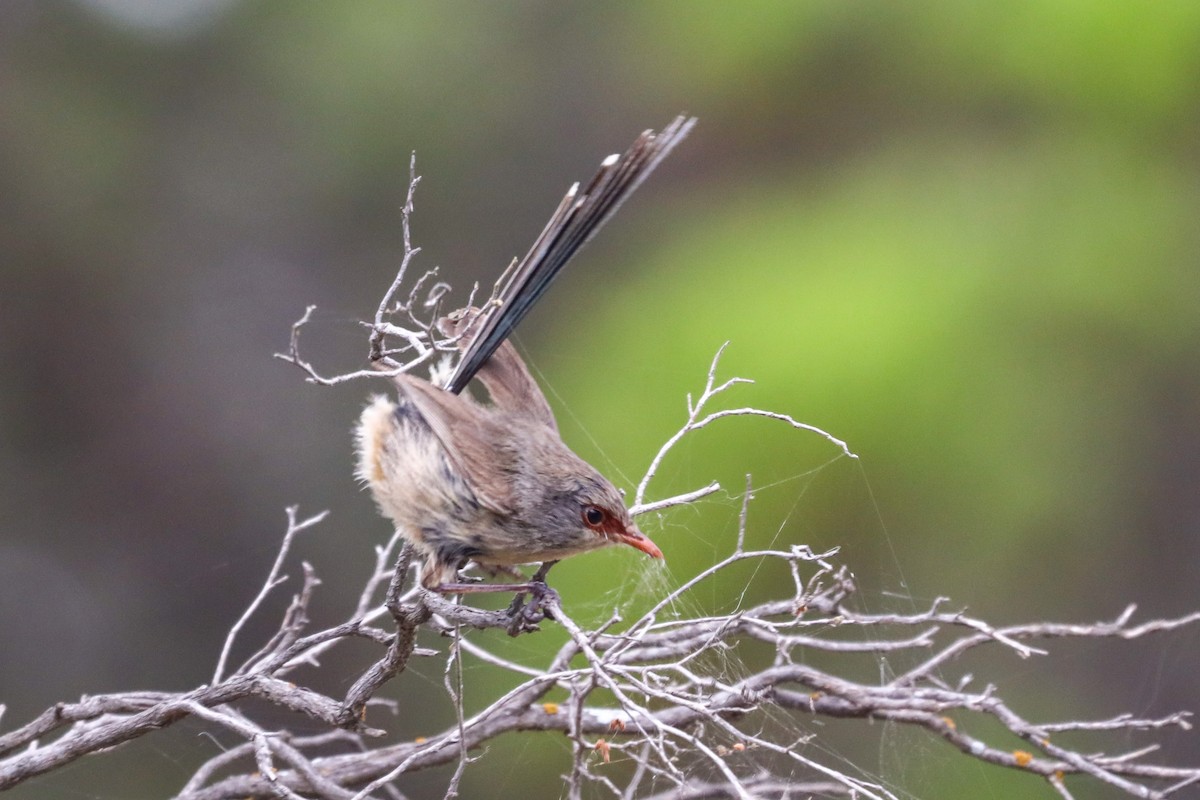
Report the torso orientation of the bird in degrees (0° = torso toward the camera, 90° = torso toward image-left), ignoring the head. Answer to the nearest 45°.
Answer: approximately 270°
